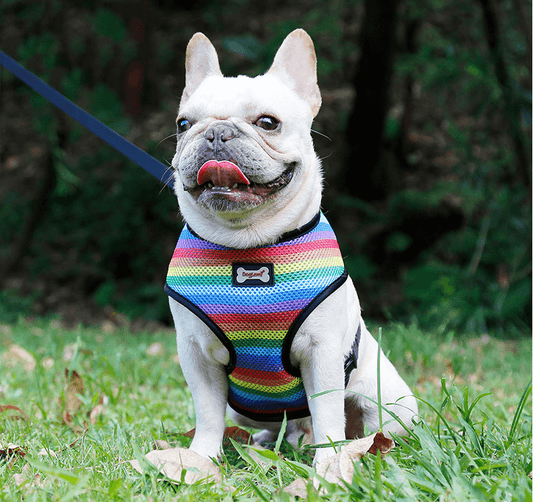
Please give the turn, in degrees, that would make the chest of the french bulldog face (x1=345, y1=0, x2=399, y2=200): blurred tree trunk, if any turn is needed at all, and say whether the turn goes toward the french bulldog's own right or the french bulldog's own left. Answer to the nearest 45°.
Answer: approximately 135° to the french bulldog's own right

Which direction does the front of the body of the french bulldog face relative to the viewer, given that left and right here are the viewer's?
facing the viewer and to the left of the viewer

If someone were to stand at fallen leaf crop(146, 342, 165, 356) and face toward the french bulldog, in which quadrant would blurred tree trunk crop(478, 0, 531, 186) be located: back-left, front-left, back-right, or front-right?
back-left

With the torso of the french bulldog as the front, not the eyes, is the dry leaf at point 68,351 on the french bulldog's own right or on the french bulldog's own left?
on the french bulldog's own right
